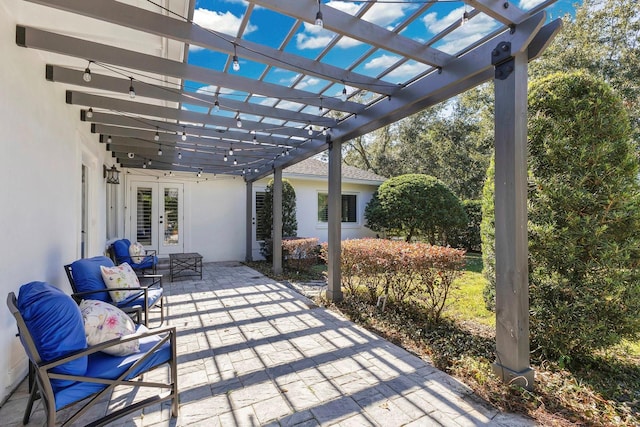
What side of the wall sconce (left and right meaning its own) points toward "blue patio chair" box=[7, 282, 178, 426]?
right

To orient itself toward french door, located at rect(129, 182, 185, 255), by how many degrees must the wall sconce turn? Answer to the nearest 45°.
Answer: approximately 45° to its left

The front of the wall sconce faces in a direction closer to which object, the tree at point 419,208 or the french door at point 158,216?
the tree

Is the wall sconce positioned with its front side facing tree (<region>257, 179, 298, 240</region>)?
yes

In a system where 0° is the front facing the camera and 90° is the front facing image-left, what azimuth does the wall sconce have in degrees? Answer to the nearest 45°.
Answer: approximately 270°

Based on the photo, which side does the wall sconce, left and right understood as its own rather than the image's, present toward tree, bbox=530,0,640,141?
front

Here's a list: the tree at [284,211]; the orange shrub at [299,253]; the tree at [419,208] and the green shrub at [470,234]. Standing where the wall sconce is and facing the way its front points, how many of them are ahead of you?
4

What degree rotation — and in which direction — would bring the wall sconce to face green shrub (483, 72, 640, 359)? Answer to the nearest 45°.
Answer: approximately 45° to its right

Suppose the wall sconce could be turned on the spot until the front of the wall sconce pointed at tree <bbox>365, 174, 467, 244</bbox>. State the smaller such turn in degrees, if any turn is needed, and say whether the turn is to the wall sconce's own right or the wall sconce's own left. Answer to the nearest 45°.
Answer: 0° — it already faces it

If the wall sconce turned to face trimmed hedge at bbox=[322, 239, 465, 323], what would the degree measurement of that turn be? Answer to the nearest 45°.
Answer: approximately 45° to its right

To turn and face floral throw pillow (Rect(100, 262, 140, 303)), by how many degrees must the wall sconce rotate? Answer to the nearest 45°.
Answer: approximately 90° to its right

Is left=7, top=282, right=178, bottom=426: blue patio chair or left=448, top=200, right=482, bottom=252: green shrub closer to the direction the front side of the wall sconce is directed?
the green shrub

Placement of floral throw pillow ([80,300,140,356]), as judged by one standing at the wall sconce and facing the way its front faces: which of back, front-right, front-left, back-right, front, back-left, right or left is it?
right
